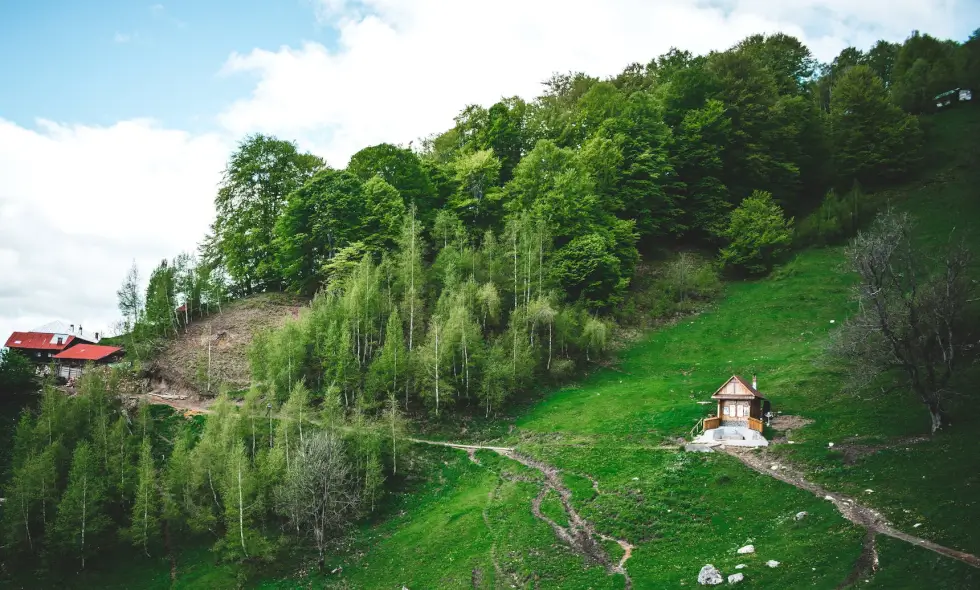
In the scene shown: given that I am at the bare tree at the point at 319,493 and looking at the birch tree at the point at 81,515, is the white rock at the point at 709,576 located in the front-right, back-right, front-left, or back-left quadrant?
back-left

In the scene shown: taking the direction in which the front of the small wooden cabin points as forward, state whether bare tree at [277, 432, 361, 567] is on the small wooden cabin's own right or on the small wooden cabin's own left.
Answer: on the small wooden cabin's own right

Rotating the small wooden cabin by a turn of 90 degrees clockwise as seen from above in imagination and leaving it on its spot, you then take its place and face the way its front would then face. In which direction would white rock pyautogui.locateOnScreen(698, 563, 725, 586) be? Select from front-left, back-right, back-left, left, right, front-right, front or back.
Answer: left

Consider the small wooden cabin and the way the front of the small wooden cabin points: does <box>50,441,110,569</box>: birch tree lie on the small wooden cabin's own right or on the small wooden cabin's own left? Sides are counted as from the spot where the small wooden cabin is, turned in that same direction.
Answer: on the small wooden cabin's own right

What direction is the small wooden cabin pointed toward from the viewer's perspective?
toward the camera

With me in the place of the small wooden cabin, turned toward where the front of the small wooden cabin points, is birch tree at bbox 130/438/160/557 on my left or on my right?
on my right
